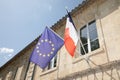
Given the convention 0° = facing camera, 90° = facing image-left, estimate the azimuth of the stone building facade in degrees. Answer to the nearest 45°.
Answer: approximately 45°
